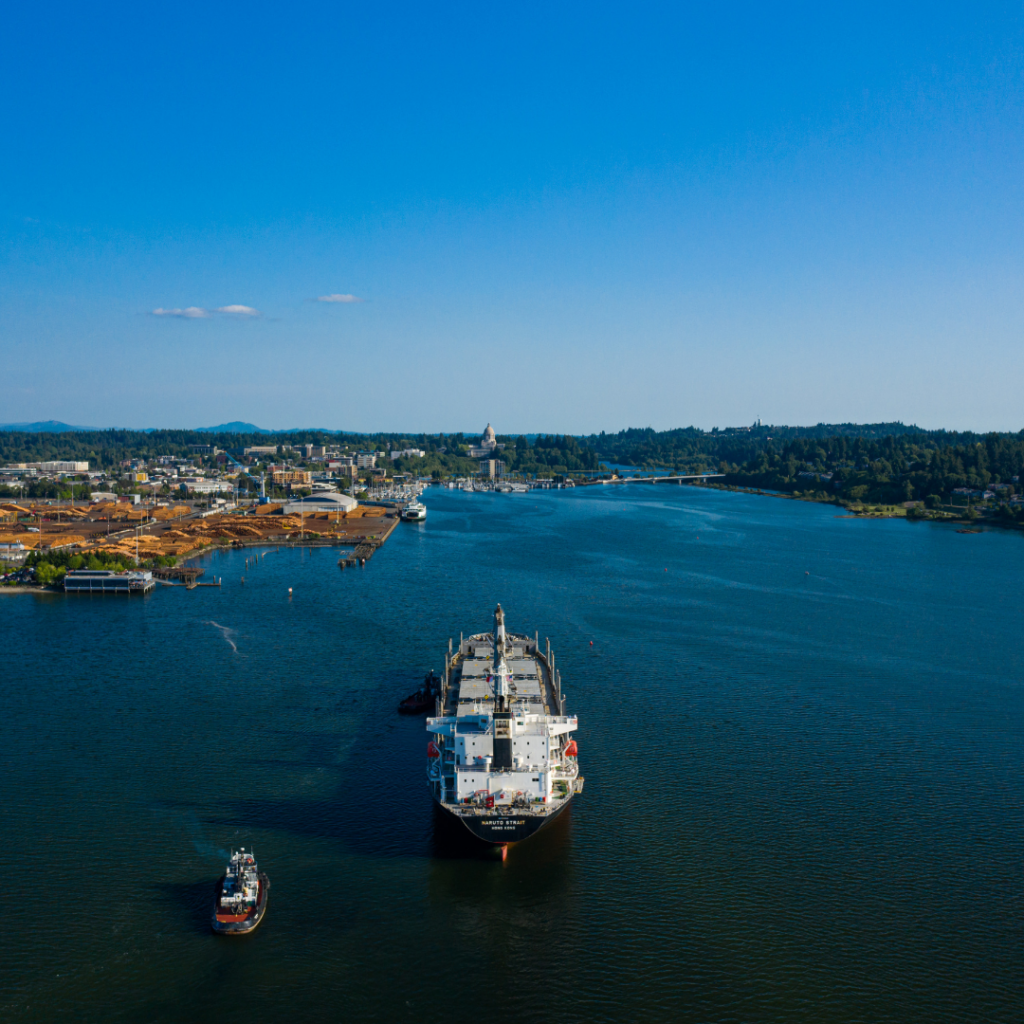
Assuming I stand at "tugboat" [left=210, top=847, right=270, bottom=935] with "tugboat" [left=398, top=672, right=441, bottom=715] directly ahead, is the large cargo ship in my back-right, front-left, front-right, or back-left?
front-right

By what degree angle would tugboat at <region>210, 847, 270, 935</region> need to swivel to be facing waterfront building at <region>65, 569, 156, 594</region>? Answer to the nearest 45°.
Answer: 0° — it already faces it

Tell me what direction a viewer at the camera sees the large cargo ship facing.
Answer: facing away from the viewer

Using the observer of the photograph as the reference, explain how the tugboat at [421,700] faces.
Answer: facing away from the viewer and to the right of the viewer

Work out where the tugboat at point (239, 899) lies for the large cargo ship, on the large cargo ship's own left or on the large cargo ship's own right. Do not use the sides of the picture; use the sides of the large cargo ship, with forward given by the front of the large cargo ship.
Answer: on the large cargo ship's own left

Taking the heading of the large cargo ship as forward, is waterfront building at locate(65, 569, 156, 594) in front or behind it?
in front

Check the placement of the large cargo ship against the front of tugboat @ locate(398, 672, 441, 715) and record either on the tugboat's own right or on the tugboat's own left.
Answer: on the tugboat's own right

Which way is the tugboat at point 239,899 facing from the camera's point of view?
away from the camera

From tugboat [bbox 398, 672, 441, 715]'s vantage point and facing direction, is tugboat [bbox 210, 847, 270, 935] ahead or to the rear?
to the rear

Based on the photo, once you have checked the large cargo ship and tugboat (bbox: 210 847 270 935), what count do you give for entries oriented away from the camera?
2
